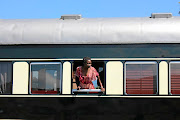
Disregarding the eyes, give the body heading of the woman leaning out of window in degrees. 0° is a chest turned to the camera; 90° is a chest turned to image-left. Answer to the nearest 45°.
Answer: approximately 0°
